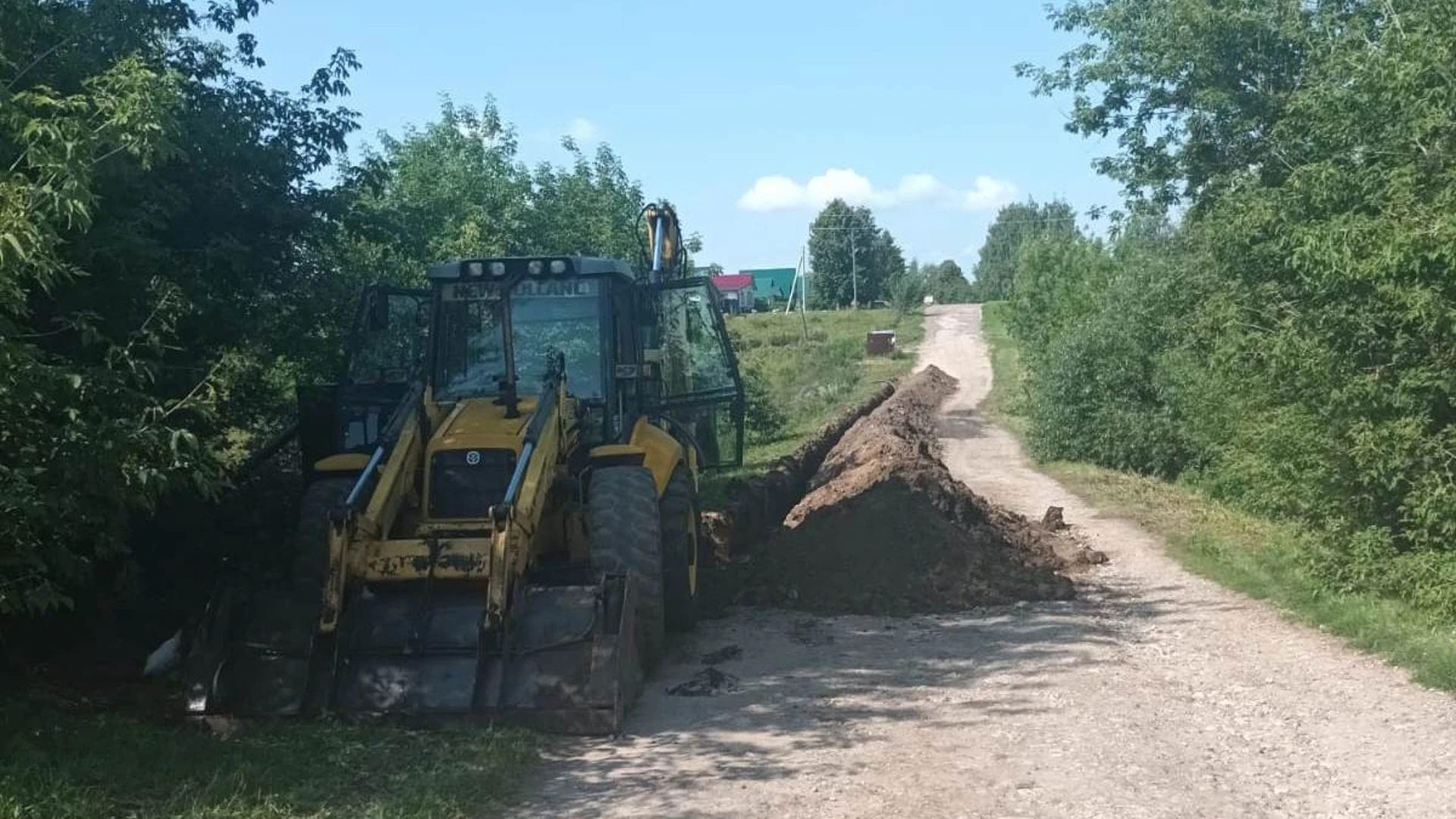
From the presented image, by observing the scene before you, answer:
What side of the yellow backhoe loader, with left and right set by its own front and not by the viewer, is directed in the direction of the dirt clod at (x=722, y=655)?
left

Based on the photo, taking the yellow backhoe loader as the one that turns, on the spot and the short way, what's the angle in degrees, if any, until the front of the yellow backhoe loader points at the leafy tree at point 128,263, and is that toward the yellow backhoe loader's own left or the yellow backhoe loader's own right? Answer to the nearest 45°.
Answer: approximately 90° to the yellow backhoe loader's own right

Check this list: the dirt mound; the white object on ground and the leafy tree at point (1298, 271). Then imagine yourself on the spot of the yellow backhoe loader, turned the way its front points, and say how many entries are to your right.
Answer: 1

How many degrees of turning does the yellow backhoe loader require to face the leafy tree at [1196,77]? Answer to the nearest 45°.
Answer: approximately 135° to its left

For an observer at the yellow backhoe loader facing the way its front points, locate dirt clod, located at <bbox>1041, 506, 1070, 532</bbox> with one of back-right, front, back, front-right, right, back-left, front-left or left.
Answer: back-left

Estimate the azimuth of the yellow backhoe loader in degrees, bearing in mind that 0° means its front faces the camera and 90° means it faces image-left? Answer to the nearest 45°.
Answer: approximately 0°

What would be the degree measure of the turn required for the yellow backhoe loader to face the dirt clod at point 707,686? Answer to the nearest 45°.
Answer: approximately 90° to its left

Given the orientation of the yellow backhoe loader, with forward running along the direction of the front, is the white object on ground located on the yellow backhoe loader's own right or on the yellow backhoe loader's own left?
on the yellow backhoe loader's own right

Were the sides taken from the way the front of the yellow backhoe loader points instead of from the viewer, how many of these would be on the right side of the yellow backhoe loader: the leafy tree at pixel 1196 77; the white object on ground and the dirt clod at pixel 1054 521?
1

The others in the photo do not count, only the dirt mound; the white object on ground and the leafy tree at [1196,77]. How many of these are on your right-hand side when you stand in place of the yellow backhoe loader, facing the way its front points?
1
